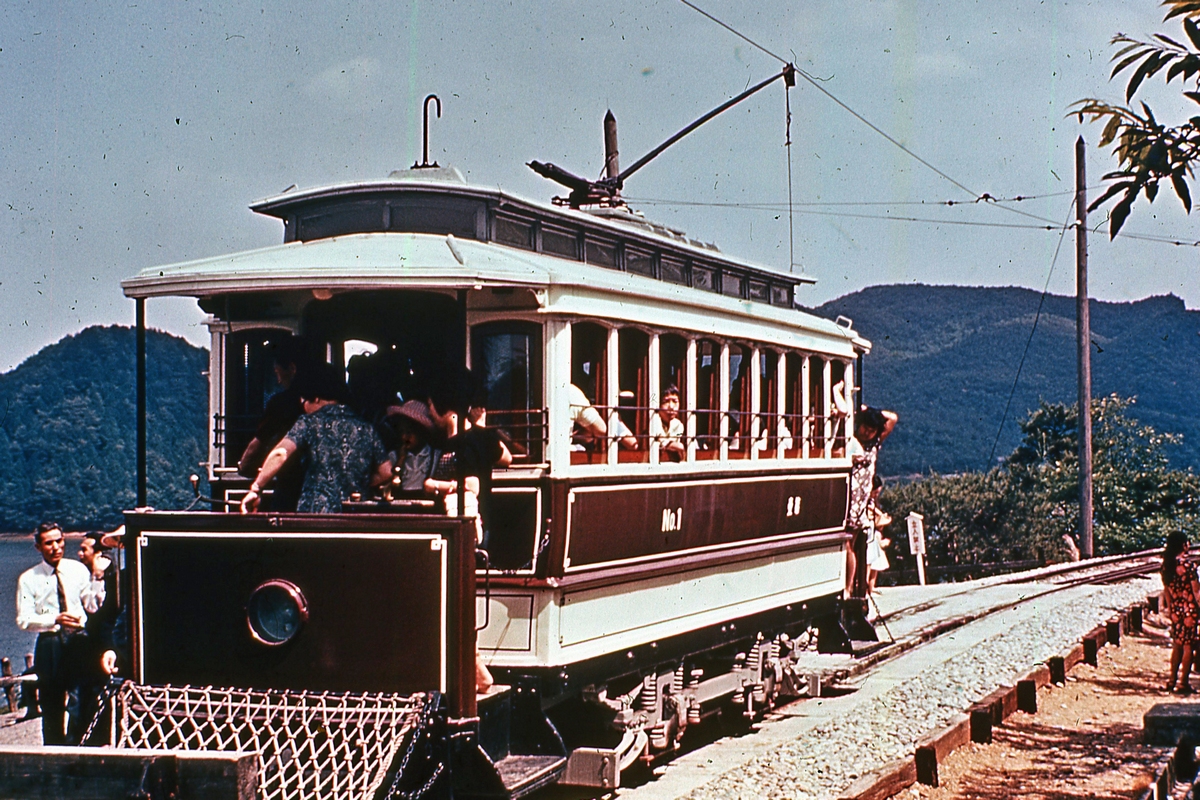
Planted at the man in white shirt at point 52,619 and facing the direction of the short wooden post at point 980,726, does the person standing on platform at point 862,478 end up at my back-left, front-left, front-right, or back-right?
front-left

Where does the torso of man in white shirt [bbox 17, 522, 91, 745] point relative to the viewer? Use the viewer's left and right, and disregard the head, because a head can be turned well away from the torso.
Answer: facing the viewer and to the right of the viewer

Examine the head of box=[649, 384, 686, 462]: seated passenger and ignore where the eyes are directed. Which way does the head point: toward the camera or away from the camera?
toward the camera

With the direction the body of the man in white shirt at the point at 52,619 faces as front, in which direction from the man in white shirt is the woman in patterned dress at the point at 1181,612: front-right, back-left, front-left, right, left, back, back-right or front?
front-left

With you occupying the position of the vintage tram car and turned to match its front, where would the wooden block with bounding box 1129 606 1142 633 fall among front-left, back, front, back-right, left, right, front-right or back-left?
back

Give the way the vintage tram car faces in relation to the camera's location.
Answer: facing the viewer and to the left of the viewer

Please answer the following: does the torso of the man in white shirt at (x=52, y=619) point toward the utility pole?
no

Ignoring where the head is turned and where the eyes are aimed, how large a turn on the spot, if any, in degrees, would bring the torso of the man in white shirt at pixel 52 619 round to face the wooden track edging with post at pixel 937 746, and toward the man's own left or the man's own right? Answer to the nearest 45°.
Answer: approximately 45° to the man's own left
